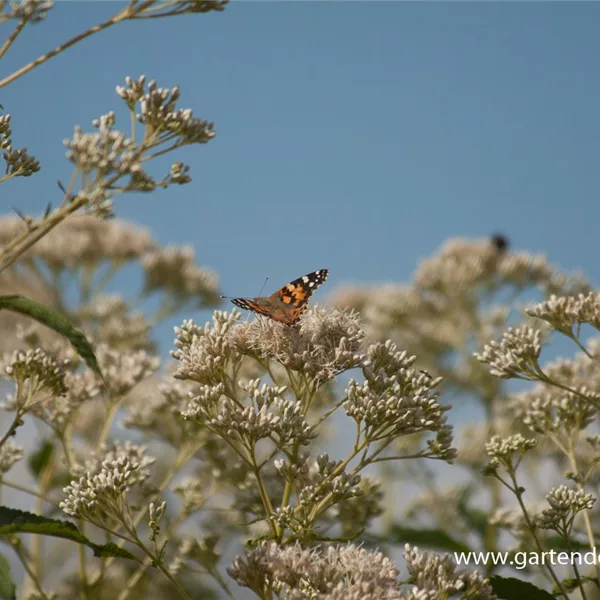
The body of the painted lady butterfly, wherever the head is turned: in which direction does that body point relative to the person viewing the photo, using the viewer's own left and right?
facing away from the viewer and to the left of the viewer
